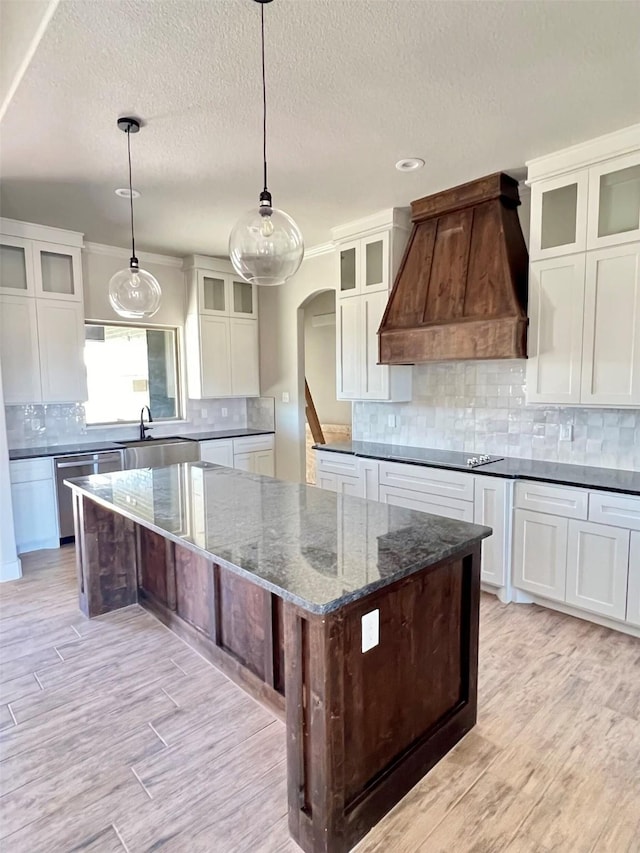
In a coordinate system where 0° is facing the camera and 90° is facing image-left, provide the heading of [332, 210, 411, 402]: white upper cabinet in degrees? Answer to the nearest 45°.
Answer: approximately 45°

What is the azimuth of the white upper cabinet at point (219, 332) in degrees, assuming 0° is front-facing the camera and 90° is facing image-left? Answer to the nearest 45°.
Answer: approximately 315°

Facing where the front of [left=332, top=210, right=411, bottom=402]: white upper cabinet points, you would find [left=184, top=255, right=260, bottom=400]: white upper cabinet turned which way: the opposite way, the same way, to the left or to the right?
to the left

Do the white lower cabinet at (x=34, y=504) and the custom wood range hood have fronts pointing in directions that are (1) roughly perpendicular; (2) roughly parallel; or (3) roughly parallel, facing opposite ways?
roughly perpendicular

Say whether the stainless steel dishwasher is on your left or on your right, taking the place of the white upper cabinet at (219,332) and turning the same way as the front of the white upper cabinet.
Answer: on your right

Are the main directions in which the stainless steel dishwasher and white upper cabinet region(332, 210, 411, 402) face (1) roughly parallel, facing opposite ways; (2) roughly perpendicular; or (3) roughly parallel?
roughly perpendicular

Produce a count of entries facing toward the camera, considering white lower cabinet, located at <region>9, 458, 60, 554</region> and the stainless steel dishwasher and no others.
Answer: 2

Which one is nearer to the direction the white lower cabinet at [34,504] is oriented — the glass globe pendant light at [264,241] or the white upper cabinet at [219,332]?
the glass globe pendant light

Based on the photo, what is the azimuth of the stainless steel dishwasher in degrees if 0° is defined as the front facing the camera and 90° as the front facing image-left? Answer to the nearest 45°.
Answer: approximately 0°

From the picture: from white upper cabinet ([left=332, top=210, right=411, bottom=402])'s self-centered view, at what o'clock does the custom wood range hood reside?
The custom wood range hood is roughly at 9 o'clock from the white upper cabinet.
